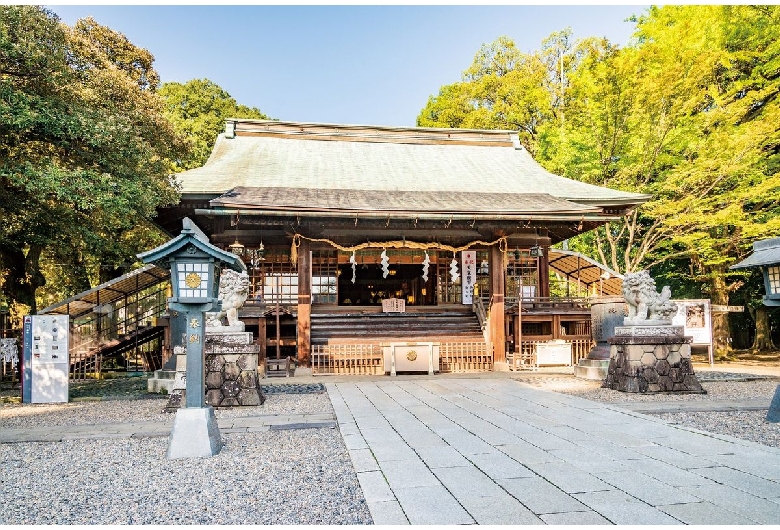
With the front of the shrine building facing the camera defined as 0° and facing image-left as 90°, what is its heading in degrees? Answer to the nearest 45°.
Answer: approximately 0°

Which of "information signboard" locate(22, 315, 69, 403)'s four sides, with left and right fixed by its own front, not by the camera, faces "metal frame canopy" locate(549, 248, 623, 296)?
left

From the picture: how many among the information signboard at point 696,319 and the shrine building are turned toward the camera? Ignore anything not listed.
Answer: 2

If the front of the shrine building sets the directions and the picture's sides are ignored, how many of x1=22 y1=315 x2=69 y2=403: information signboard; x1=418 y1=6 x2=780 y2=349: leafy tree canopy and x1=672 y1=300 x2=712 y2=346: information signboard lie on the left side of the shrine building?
2

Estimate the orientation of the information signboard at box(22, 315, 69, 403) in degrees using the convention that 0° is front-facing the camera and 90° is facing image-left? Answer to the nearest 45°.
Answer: approximately 0°

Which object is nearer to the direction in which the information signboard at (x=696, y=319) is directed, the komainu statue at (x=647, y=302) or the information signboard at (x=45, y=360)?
the komainu statue

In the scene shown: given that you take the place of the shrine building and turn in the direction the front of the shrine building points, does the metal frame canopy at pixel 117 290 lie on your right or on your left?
on your right

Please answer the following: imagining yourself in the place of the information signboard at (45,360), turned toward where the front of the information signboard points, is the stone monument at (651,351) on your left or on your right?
on your left

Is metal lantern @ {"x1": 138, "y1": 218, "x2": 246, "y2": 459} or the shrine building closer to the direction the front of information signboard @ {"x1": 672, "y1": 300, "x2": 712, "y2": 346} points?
the metal lantern

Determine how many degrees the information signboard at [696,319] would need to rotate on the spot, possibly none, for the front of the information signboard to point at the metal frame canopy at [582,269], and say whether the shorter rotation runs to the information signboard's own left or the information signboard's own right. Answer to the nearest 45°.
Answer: approximately 135° to the information signboard's own right
